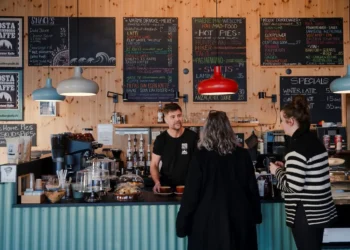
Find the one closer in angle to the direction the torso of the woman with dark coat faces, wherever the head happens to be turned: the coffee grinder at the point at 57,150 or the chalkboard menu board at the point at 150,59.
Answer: the chalkboard menu board

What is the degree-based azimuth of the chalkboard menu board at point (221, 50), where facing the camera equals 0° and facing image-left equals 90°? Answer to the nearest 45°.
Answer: approximately 0°

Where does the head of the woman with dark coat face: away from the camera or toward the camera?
away from the camera

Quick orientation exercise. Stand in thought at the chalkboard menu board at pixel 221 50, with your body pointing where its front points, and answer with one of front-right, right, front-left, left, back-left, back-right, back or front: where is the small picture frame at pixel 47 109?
right

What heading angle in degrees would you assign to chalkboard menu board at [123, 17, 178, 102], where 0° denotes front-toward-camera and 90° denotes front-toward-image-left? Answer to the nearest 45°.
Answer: approximately 0°

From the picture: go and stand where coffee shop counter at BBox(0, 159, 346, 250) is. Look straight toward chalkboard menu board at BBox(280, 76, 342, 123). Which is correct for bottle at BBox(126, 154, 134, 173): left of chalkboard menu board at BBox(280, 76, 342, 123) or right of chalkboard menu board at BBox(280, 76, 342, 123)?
left

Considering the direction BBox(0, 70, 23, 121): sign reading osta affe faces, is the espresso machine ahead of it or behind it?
ahead

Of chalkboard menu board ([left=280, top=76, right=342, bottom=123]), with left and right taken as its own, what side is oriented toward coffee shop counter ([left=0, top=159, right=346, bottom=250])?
front

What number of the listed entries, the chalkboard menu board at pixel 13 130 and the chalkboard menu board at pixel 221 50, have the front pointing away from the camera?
0

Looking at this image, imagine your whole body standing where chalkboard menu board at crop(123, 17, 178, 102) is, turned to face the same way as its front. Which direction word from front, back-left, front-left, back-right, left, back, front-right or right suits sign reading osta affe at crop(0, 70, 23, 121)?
right

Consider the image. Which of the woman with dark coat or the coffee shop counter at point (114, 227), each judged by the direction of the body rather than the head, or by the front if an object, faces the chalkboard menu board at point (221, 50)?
the woman with dark coat
